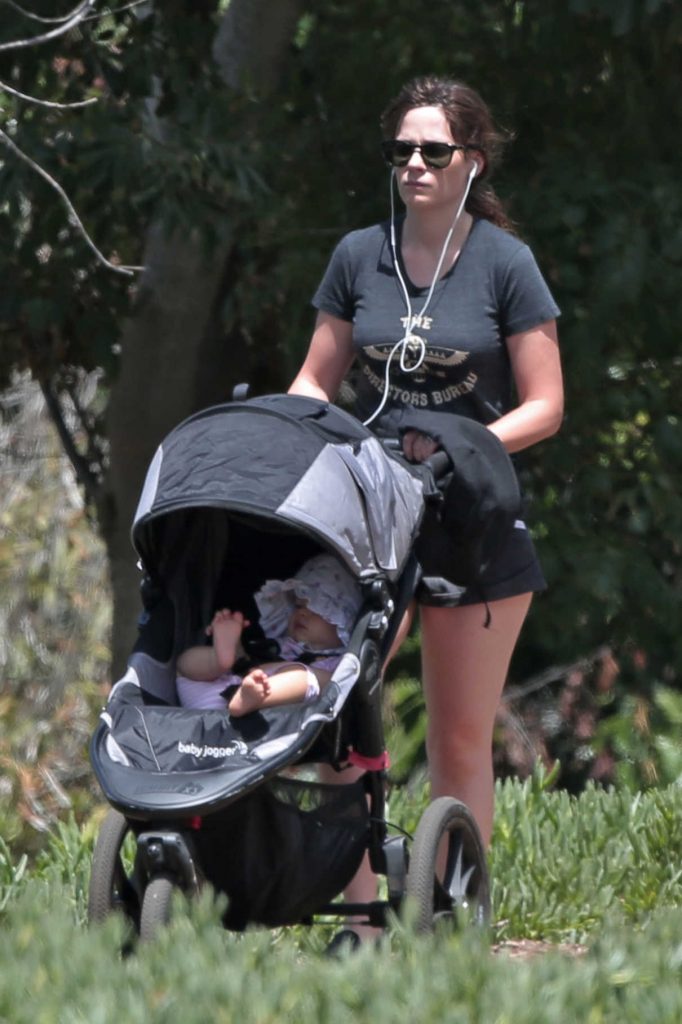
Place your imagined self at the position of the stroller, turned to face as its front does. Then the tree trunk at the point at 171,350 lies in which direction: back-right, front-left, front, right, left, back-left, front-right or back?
back-right

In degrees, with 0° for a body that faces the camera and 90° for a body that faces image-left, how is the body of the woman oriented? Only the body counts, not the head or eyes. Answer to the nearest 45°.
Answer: approximately 45°

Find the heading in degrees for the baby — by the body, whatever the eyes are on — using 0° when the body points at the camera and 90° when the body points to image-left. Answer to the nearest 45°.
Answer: approximately 45°

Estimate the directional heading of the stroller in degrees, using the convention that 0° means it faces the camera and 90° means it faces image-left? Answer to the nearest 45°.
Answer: approximately 45°

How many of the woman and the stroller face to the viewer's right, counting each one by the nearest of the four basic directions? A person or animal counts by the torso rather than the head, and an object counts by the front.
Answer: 0

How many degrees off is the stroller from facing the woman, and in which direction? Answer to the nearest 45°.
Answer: approximately 180°

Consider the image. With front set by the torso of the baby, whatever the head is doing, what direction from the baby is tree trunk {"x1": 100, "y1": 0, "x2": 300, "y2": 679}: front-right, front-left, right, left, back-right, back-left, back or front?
back-right

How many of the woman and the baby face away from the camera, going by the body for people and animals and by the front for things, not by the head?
0

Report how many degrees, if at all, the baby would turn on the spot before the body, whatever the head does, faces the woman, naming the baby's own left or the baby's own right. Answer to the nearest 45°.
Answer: approximately 180°

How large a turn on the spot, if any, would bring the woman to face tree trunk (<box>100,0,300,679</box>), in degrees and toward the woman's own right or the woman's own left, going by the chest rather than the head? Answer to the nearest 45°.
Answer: approximately 135° to the woman's own right

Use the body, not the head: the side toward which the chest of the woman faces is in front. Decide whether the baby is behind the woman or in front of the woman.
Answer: in front
